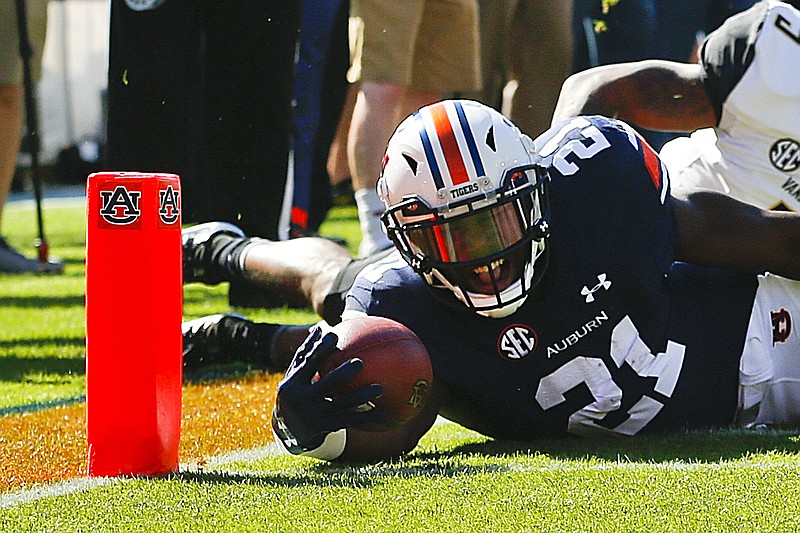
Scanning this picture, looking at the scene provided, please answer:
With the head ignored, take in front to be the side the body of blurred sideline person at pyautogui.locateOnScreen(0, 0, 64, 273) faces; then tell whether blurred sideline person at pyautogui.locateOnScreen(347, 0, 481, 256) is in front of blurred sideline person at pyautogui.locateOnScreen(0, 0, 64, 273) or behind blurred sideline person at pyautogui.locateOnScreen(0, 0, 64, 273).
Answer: in front

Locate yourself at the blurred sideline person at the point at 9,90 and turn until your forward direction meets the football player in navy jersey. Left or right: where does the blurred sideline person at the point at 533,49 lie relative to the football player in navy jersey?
left

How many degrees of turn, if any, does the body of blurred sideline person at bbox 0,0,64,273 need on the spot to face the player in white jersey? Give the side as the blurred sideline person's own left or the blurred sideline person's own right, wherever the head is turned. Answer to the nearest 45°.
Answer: approximately 45° to the blurred sideline person's own right

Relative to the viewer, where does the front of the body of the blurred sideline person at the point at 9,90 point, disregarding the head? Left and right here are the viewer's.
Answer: facing to the right of the viewer
